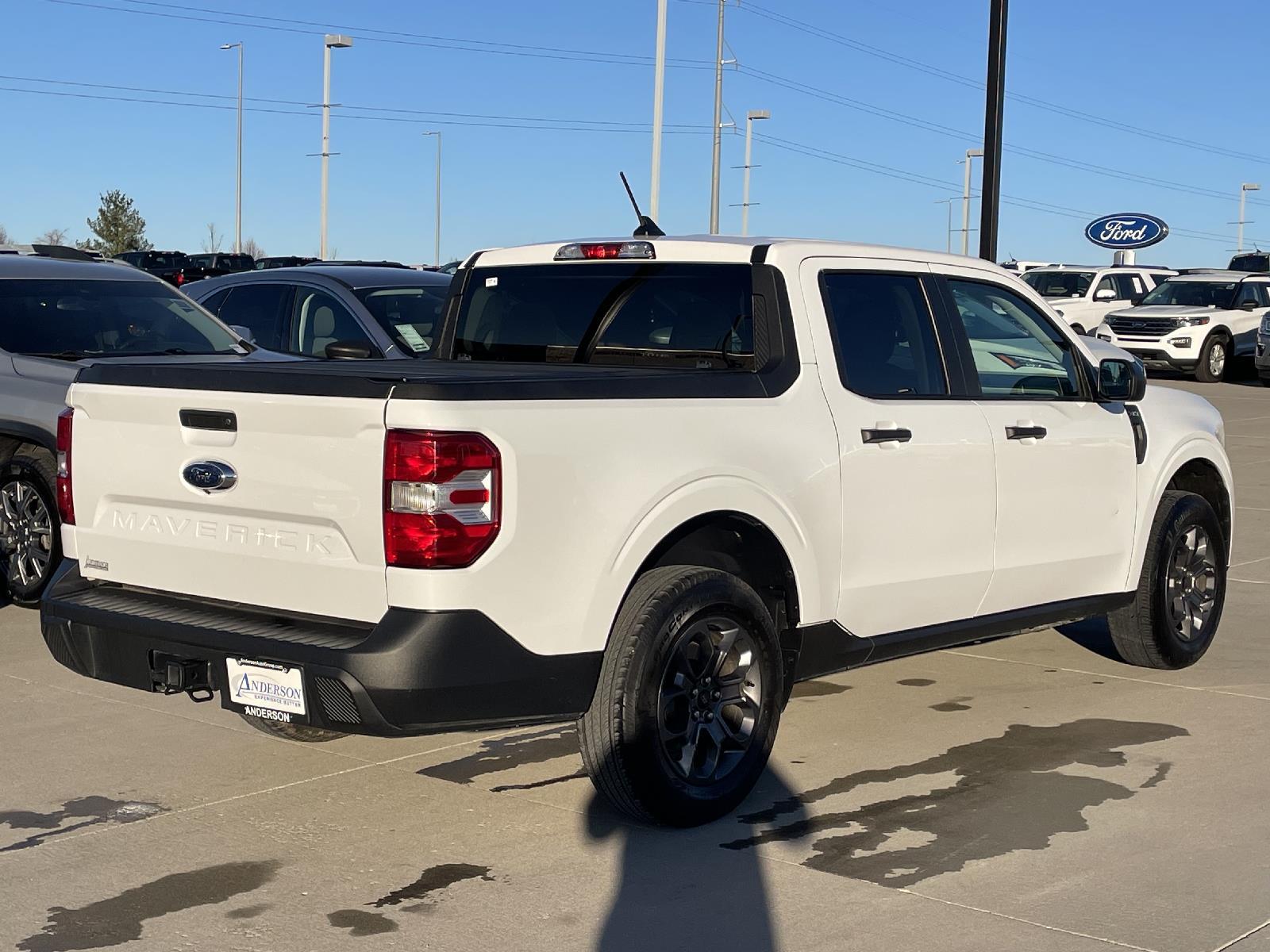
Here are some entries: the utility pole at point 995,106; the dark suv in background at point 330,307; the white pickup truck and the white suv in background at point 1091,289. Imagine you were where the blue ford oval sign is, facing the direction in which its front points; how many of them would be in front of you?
4

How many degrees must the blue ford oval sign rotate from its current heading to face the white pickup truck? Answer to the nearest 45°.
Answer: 0° — it already faces it

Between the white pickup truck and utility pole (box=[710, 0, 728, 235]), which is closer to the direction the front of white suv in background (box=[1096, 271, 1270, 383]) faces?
the white pickup truck

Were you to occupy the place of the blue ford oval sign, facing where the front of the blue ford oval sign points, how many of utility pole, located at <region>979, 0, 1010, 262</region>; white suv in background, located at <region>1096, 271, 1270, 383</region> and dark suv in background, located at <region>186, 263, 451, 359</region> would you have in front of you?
3

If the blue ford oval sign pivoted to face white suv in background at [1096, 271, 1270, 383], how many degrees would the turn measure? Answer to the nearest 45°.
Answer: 0° — it already faces it

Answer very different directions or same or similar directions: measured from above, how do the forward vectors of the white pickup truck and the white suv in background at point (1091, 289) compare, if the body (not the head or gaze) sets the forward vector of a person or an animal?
very different directions

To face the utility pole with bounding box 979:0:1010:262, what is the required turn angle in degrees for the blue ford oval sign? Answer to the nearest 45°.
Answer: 0° — it already faces it

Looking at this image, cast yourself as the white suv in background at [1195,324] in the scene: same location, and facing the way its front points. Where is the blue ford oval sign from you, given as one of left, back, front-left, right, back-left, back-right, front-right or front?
back-right

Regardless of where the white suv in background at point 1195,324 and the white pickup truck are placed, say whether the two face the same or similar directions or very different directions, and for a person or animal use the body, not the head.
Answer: very different directions

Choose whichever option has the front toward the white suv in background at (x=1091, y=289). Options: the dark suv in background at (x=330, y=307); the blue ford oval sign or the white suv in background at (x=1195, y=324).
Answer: the blue ford oval sign

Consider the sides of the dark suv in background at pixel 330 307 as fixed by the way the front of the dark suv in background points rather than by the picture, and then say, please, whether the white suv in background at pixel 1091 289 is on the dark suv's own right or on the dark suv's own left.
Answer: on the dark suv's own left

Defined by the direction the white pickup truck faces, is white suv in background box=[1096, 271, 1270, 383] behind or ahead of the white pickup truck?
ahead

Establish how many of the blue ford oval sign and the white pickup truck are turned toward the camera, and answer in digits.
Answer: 1

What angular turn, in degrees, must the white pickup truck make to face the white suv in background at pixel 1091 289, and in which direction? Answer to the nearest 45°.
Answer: approximately 45° to its left

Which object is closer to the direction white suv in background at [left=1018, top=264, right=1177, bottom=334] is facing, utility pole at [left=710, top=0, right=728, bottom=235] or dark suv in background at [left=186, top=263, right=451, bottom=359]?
the dark suv in background
